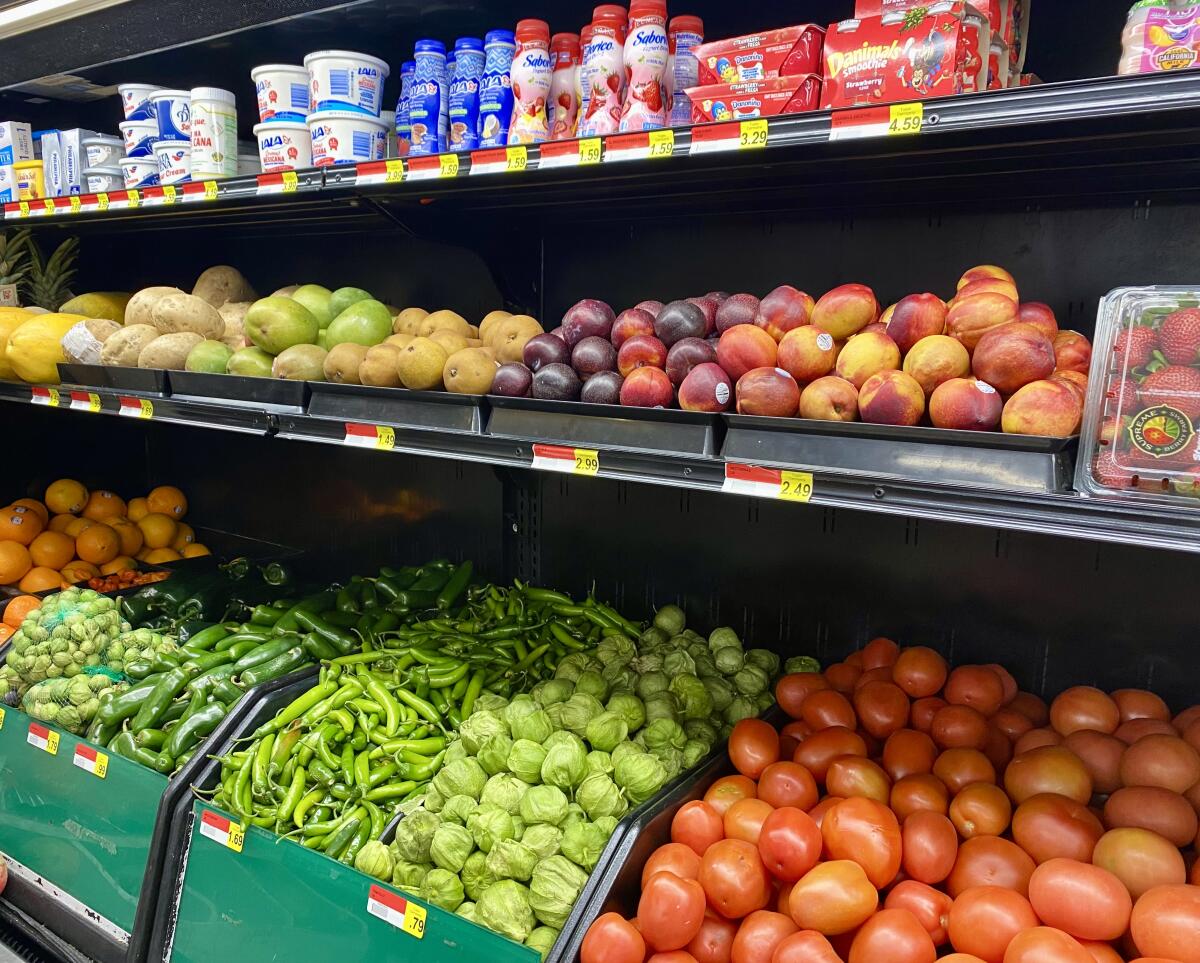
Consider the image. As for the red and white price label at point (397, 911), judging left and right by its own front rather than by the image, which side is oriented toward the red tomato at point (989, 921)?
left

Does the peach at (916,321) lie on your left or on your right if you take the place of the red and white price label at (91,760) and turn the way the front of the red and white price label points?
on your left

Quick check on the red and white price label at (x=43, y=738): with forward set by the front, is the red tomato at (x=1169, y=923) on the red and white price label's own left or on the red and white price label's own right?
on the red and white price label's own left

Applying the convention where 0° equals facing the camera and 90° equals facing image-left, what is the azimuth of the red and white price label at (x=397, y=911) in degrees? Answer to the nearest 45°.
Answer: approximately 45°

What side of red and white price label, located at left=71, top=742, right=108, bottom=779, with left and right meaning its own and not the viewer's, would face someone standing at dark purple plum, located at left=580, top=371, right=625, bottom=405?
left

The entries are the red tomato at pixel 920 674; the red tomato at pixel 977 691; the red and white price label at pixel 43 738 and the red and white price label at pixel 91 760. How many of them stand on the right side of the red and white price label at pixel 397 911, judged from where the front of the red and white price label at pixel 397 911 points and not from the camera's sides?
2

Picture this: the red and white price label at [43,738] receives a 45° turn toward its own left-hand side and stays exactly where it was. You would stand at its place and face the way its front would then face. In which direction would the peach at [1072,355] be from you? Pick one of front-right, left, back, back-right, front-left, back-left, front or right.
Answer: front-left

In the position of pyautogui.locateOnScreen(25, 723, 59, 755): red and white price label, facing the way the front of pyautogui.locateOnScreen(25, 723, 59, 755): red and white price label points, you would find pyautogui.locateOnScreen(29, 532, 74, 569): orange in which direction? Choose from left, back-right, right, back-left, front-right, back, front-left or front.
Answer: back-right

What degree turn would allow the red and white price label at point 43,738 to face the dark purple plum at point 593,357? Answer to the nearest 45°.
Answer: approximately 90° to its left

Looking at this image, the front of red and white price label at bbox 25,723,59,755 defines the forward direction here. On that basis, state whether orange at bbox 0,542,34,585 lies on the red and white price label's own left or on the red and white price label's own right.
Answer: on the red and white price label's own right

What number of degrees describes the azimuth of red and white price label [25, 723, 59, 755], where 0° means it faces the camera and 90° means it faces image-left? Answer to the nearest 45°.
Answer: approximately 45°

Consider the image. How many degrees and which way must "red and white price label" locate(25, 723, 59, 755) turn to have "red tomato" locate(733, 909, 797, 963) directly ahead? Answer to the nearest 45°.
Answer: approximately 90° to its left
